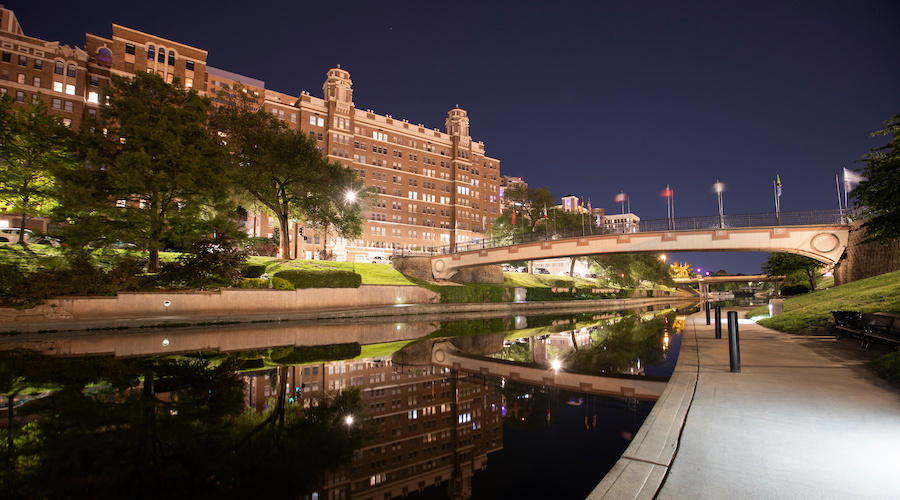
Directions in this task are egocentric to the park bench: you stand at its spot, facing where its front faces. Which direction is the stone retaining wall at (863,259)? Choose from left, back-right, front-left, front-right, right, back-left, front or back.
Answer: back-right

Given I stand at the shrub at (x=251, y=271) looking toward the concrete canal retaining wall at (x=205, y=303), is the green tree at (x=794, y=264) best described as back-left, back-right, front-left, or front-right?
back-left

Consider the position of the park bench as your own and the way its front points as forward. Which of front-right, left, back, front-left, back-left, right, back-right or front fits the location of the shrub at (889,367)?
front-left

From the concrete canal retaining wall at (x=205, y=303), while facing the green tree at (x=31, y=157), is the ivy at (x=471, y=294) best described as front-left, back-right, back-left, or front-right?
back-right

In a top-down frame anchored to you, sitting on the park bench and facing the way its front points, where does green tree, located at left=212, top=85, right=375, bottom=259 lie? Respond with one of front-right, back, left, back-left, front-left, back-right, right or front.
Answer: front-right

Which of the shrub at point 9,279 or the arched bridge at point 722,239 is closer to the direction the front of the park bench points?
the shrub

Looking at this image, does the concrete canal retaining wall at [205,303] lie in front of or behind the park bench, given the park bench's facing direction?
in front

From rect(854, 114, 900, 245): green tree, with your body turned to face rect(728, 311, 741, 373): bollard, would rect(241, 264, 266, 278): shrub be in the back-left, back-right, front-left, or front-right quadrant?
front-right

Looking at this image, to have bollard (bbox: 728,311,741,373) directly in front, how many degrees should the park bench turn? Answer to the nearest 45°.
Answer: approximately 45° to its left

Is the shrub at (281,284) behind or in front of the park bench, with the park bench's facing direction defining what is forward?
in front

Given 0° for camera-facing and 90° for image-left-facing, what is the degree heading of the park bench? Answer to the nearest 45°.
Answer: approximately 45°

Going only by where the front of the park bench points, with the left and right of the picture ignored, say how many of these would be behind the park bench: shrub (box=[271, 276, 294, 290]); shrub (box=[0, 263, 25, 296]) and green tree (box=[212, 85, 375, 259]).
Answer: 0
